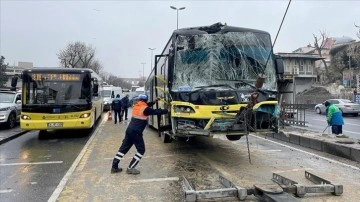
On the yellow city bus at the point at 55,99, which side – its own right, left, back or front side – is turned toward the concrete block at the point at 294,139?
left

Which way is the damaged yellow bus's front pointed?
toward the camera

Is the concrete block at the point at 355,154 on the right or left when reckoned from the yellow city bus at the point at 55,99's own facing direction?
on its left

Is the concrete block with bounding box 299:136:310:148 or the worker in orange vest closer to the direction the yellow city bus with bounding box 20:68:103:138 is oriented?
the worker in orange vest

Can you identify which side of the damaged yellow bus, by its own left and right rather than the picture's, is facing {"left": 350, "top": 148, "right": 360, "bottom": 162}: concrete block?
left

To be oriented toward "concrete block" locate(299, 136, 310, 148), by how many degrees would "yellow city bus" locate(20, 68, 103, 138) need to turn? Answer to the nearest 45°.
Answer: approximately 45° to its left

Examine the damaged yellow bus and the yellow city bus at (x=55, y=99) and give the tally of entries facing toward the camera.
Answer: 2

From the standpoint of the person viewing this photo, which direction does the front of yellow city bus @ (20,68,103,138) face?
facing the viewer

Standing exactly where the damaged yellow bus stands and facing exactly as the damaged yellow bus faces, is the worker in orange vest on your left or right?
on your right
